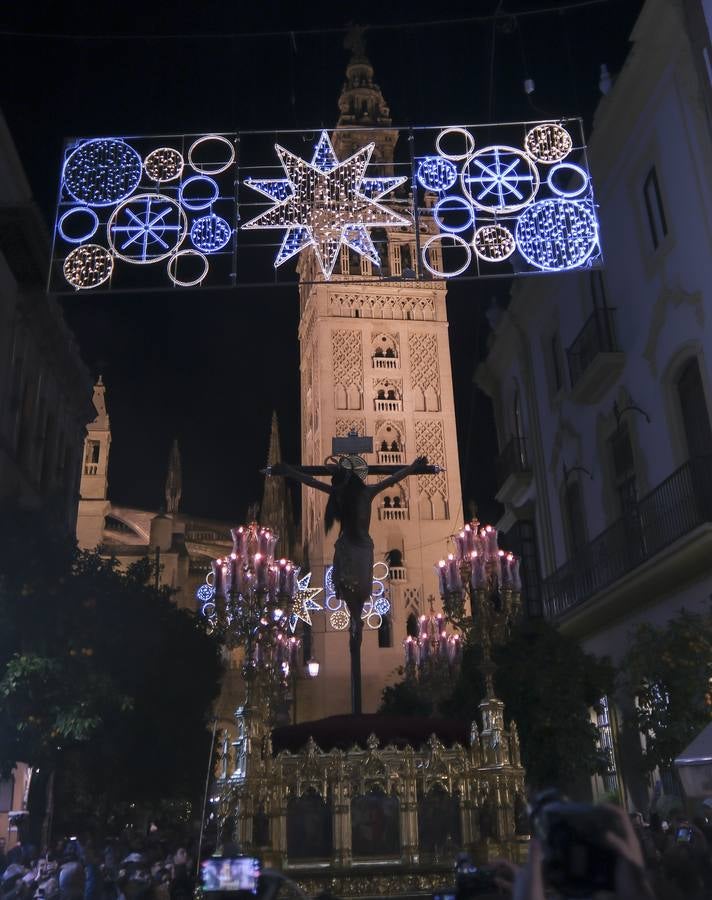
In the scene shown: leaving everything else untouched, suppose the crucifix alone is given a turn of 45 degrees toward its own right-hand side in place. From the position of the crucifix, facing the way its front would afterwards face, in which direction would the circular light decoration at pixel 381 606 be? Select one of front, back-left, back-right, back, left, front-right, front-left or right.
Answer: back-right

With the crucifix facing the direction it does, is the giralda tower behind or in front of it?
behind

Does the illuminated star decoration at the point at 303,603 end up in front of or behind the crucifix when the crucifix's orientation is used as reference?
behind

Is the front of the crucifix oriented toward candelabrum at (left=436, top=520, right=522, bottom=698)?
no

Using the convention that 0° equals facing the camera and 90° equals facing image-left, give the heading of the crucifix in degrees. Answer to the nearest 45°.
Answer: approximately 0°

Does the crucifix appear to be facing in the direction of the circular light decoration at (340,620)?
no
